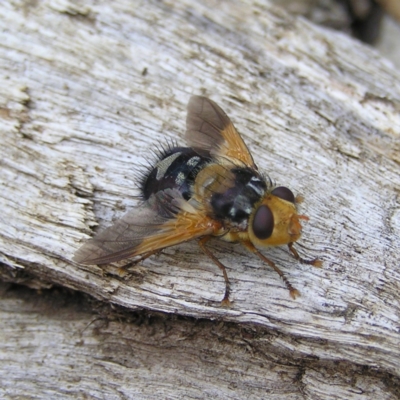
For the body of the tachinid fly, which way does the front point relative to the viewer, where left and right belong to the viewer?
facing the viewer and to the right of the viewer
